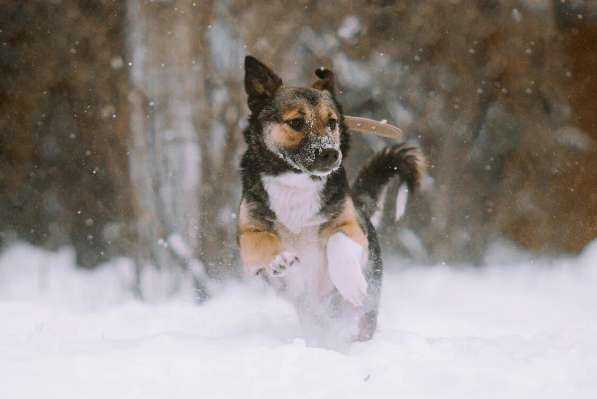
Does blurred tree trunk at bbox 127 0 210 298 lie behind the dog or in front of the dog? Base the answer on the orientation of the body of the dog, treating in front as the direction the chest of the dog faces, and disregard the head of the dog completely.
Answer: behind

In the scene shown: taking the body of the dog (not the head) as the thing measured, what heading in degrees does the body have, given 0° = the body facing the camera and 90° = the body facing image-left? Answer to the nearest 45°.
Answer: approximately 0°
